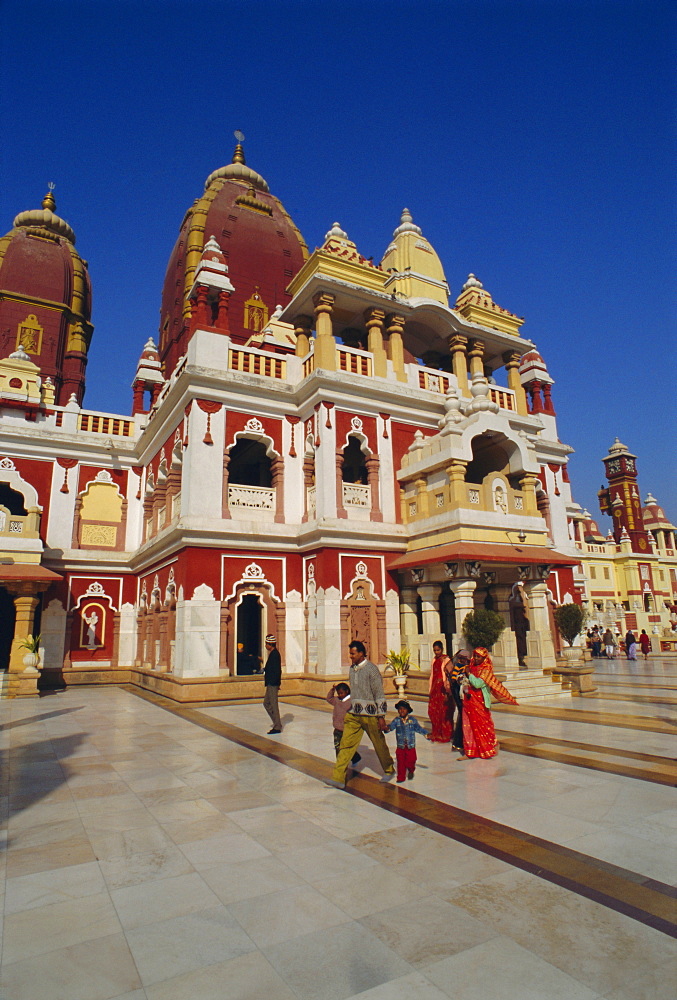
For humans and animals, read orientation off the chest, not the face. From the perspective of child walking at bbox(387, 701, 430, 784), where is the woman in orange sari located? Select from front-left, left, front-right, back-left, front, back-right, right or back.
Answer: back-left

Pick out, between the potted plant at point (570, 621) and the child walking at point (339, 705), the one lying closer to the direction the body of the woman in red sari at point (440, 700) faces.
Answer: the child walking

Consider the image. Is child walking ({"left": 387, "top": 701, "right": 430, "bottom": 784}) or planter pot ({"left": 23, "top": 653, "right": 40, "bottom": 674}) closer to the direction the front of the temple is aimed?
the child walking

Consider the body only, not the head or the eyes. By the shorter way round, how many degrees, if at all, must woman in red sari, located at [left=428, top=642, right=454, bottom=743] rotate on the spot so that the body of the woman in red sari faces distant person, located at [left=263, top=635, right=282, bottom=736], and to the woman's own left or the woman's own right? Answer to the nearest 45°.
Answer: approximately 45° to the woman's own right

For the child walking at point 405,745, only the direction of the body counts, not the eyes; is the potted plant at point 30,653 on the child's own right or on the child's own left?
on the child's own right

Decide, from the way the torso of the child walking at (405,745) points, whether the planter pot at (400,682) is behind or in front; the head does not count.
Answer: behind

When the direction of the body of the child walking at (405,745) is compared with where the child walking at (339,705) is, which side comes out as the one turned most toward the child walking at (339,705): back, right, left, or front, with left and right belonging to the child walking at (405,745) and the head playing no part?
right

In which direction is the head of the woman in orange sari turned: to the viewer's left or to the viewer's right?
to the viewer's left

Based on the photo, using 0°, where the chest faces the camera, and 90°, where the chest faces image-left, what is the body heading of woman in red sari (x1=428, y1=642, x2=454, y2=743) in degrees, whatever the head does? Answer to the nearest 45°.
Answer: approximately 45°

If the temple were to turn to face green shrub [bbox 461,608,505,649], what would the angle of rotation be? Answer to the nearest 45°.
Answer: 0° — it already faces it

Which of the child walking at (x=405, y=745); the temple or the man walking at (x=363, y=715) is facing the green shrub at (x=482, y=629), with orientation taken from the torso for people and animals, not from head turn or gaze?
the temple

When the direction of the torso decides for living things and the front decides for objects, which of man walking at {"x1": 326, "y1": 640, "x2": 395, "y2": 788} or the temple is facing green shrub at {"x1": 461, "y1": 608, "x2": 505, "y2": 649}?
the temple

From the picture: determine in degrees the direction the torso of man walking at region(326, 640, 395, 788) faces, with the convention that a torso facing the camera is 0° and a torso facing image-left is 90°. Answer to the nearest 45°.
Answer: approximately 45°
